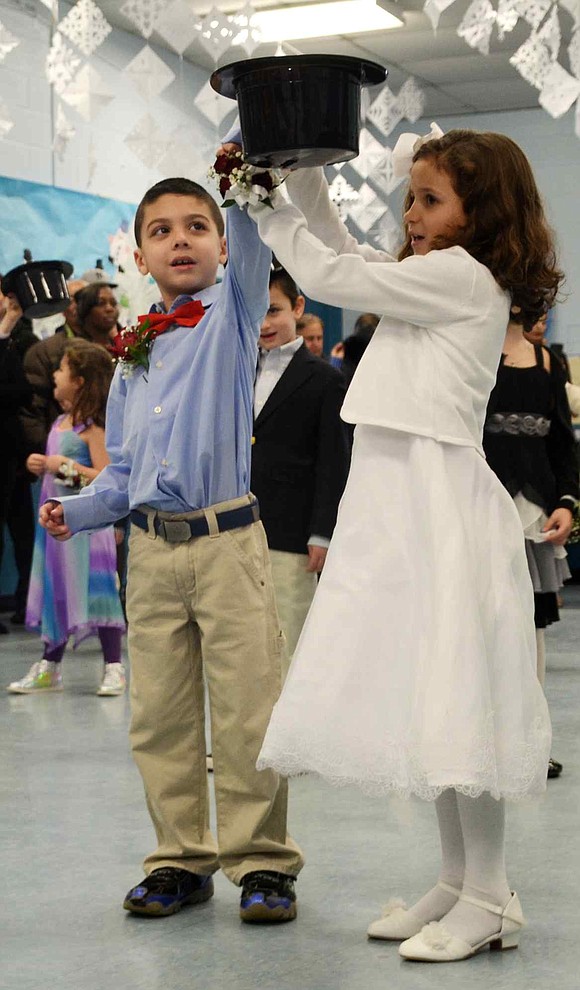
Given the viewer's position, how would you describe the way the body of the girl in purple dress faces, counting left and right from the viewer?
facing the viewer and to the left of the viewer

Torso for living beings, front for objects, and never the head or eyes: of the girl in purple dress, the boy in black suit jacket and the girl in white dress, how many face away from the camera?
0

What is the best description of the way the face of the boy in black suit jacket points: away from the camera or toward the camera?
toward the camera

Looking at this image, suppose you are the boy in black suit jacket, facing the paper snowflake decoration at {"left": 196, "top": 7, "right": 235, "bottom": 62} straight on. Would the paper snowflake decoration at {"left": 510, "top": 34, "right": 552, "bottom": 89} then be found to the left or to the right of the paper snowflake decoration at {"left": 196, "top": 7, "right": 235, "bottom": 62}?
right

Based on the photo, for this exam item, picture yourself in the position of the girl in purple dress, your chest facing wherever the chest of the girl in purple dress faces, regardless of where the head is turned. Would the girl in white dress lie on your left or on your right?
on your left

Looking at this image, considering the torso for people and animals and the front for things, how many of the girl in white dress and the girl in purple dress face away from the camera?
0

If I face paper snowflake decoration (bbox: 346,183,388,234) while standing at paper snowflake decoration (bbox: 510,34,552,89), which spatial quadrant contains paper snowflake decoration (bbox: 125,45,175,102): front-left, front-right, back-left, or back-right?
front-left

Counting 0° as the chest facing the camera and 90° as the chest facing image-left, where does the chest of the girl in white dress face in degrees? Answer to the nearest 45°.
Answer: approximately 90°

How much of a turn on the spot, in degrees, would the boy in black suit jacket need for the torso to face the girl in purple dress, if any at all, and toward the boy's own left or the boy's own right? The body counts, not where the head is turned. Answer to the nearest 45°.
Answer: approximately 90° to the boy's own right

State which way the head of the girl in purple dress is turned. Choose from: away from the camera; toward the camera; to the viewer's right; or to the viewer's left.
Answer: to the viewer's left

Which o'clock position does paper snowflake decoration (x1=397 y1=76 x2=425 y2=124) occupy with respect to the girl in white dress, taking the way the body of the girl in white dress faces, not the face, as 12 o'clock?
The paper snowflake decoration is roughly at 3 o'clock from the girl in white dress.
